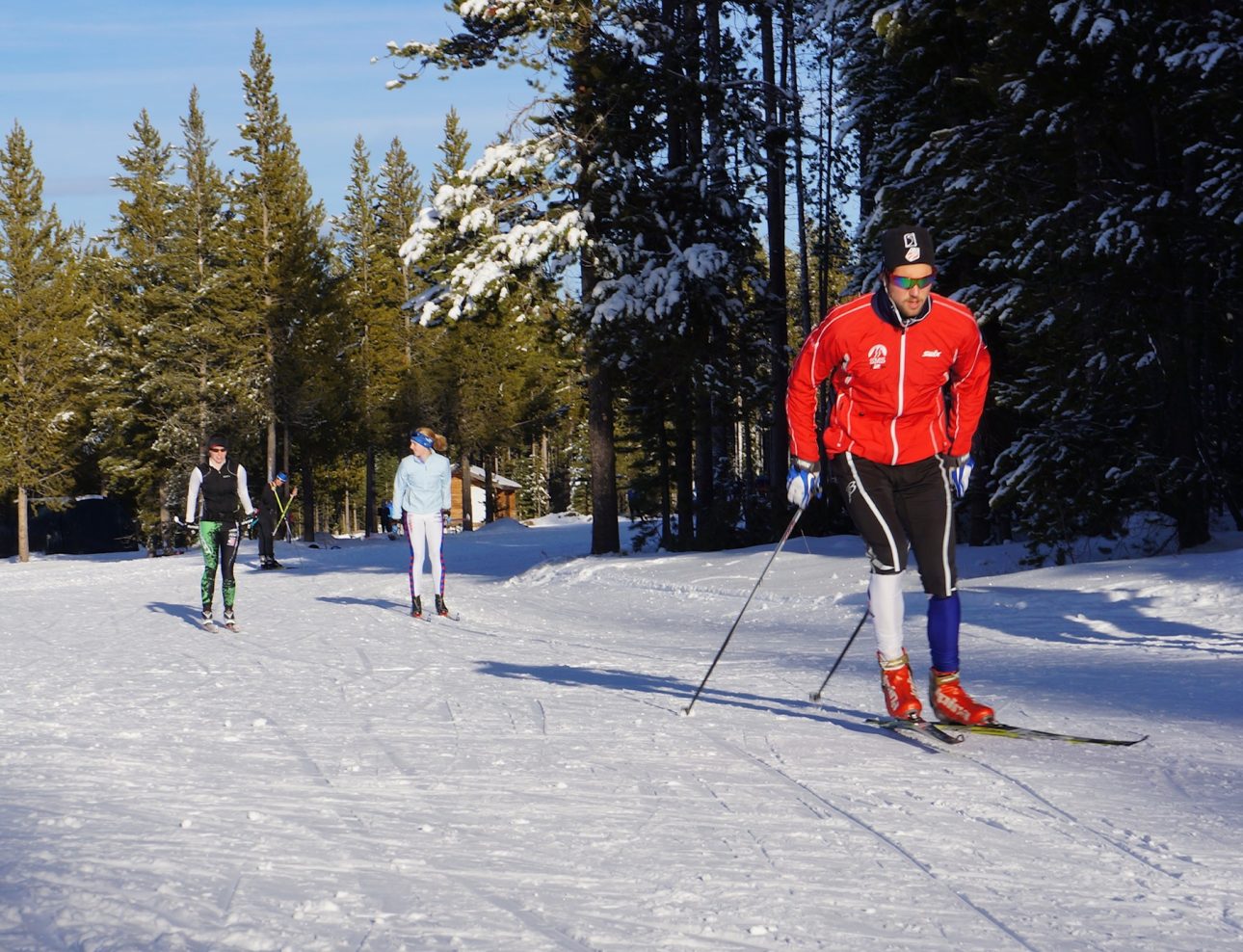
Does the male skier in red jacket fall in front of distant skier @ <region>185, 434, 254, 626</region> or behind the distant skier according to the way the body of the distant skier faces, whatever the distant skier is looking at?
in front

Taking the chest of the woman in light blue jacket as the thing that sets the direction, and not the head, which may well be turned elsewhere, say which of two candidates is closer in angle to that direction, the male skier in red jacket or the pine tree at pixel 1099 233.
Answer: the male skier in red jacket

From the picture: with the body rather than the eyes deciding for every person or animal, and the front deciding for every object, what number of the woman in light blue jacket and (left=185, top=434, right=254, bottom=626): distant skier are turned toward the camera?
2

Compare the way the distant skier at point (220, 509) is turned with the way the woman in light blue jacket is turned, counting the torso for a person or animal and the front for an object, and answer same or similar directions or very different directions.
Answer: same or similar directions

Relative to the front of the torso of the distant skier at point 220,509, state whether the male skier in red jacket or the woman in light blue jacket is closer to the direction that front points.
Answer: the male skier in red jacket

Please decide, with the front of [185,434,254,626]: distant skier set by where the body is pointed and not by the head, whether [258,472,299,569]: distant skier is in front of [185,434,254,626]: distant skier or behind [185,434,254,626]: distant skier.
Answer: behind

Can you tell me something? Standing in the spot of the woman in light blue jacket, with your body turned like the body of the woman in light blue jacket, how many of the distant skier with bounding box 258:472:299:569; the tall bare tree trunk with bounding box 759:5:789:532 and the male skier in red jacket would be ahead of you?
1

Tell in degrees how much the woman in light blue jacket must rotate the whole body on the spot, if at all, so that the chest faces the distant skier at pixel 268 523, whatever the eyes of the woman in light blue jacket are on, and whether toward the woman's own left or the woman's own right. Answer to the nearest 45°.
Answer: approximately 180°

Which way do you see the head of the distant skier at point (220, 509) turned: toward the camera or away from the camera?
toward the camera

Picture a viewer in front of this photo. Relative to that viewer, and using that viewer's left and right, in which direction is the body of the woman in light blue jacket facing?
facing the viewer

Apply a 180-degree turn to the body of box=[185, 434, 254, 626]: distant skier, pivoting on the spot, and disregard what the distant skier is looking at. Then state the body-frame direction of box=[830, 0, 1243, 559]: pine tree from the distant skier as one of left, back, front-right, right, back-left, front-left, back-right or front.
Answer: right

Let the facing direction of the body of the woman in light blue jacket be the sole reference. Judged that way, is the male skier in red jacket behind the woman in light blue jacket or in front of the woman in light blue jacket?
in front

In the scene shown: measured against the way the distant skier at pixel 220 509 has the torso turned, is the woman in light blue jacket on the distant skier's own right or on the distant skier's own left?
on the distant skier's own left

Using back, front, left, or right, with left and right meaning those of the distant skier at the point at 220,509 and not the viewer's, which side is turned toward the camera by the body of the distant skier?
front
